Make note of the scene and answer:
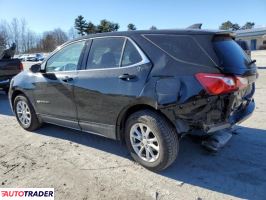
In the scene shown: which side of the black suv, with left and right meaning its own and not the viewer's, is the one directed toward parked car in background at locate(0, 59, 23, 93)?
front

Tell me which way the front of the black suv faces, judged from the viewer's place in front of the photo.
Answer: facing away from the viewer and to the left of the viewer
